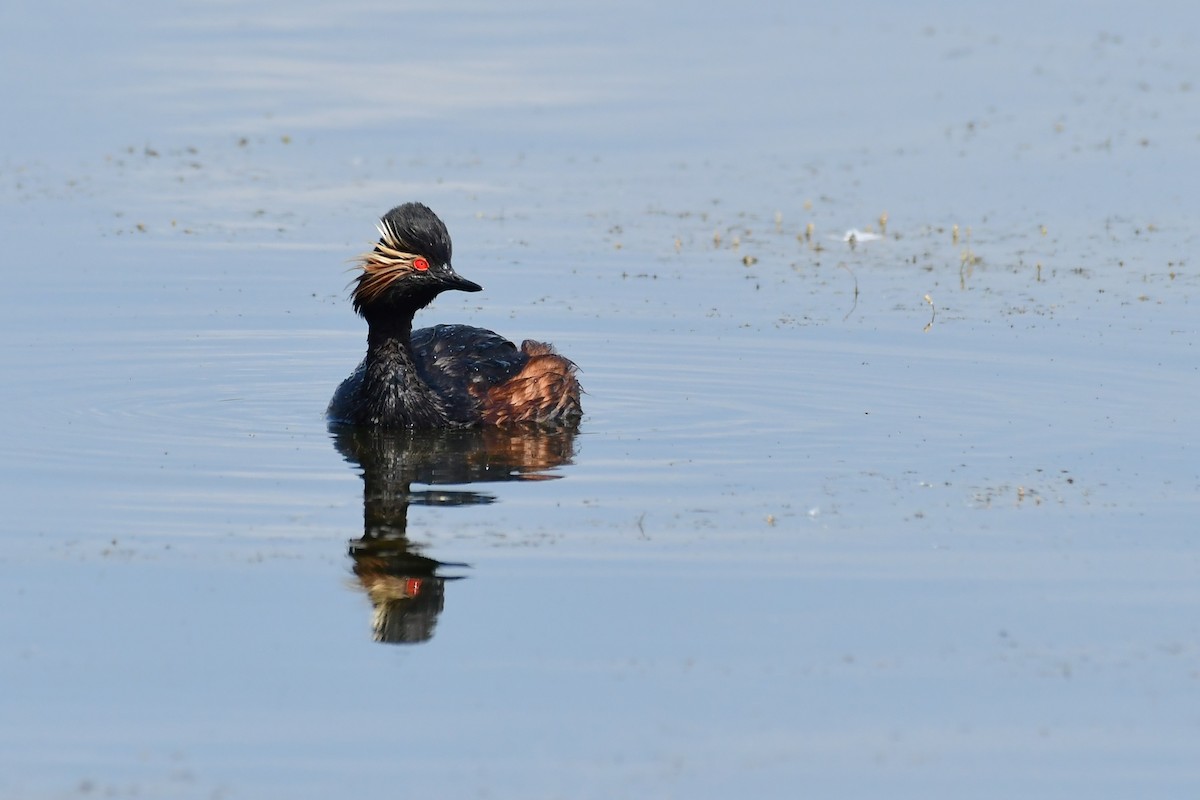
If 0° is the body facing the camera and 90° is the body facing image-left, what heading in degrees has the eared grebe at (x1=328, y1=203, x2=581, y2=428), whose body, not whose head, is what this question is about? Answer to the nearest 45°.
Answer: approximately 45°
